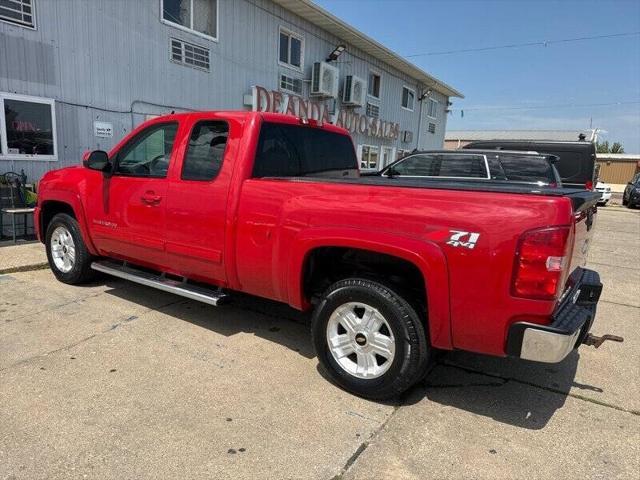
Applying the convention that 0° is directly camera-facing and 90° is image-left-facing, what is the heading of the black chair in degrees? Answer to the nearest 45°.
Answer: approximately 315°

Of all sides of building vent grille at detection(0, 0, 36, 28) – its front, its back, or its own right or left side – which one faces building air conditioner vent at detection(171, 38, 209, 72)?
left

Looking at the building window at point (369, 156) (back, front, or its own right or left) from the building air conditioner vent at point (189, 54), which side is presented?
right

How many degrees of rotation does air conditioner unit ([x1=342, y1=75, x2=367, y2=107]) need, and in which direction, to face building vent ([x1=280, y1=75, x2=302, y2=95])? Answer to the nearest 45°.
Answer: approximately 90° to its right

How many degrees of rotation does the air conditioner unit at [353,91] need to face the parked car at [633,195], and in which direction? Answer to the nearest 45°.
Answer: approximately 90° to its left

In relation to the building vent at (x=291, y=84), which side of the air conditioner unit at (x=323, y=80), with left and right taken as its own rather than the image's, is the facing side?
right

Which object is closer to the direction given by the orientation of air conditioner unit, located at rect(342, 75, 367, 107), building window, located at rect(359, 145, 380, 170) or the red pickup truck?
the red pickup truck

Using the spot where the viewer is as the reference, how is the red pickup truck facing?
facing away from the viewer and to the left of the viewer

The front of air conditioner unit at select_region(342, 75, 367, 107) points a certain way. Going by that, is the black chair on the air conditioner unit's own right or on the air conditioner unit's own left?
on the air conditioner unit's own right

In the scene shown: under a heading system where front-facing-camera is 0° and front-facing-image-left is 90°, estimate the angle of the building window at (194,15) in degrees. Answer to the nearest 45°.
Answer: approximately 315°

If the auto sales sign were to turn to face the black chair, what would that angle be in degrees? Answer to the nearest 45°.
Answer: approximately 90° to its right

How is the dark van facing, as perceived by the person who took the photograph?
facing to the left of the viewer

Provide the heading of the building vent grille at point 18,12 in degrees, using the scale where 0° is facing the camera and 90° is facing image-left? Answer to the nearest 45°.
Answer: approximately 315°

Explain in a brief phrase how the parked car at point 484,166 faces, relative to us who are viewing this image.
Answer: facing to the left of the viewer

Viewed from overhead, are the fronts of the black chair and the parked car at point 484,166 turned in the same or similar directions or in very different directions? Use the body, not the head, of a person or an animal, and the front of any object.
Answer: very different directions

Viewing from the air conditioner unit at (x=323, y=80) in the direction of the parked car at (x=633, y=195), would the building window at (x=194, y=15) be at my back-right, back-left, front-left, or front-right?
back-right
